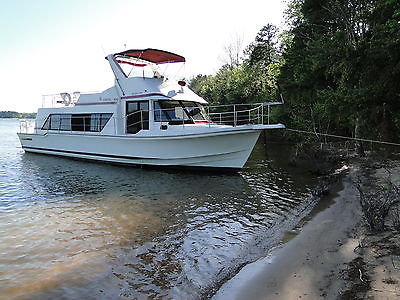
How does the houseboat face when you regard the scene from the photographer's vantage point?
facing the viewer and to the right of the viewer
